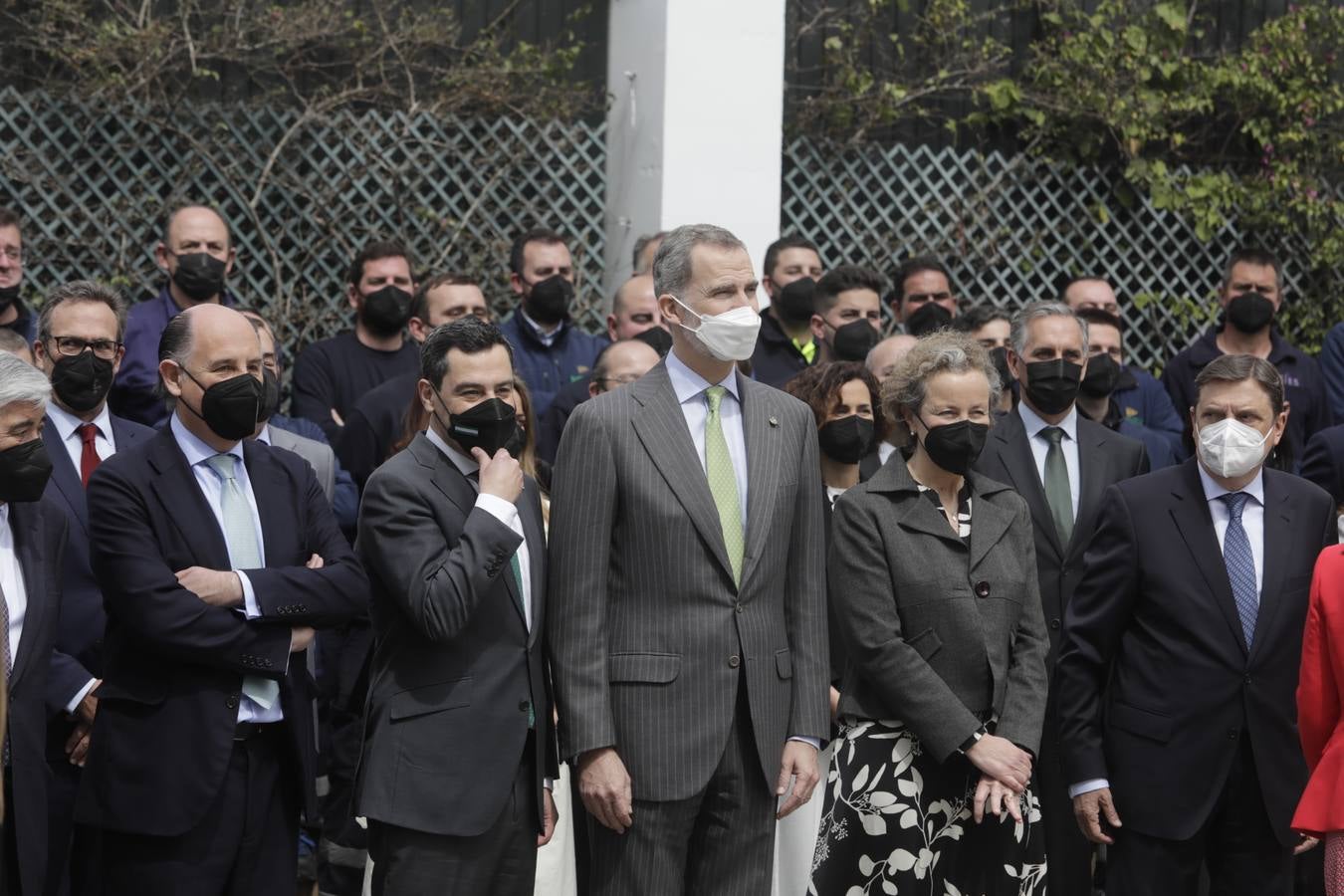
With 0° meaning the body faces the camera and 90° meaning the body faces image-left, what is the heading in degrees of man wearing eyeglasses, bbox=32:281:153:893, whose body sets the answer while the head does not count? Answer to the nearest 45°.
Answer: approximately 0°

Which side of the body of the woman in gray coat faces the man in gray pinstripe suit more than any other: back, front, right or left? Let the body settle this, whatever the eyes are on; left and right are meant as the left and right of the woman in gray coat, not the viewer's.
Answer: right

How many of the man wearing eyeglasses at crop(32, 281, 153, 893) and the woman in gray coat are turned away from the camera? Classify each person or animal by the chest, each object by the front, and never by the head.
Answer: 0

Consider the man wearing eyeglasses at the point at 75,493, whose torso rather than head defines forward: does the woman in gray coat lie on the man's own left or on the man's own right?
on the man's own left

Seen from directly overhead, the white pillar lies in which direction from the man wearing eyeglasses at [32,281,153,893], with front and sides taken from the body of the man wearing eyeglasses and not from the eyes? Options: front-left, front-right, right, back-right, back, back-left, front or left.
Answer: back-left

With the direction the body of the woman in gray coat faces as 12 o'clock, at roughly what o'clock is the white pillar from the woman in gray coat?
The white pillar is roughly at 7 o'clock from the woman in gray coat.

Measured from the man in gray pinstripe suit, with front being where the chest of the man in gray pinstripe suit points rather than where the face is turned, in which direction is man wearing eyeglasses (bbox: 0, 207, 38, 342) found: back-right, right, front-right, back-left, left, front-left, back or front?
back

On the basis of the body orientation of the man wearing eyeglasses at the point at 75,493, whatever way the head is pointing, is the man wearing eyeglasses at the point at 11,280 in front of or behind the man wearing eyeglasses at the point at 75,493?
behind

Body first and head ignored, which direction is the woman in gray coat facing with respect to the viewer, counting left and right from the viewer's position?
facing the viewer and to the right of the viewer

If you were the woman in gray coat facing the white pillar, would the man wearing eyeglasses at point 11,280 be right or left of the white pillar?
left
